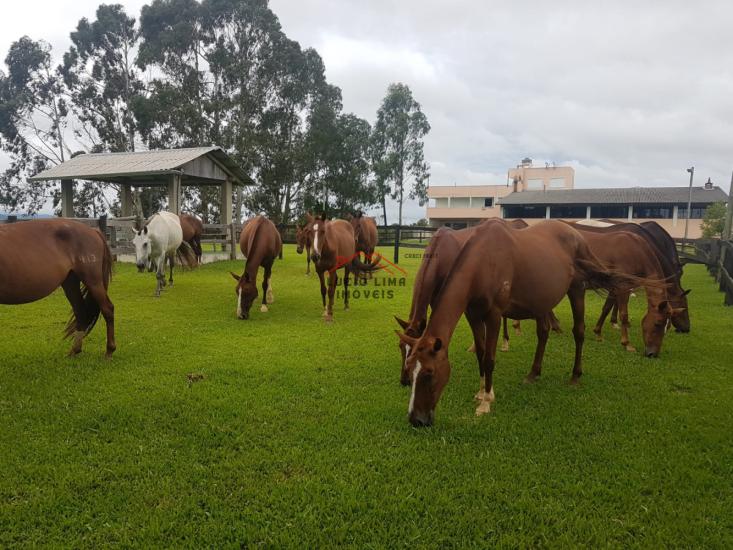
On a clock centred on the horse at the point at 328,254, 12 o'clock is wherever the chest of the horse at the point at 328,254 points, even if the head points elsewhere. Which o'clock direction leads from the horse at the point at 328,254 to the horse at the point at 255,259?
the horse at the point at 255,259 is roughly at 2 o'clock from the horse at the point at 328,254.

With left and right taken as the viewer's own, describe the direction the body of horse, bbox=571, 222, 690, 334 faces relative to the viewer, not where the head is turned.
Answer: facing to the right of the viewer

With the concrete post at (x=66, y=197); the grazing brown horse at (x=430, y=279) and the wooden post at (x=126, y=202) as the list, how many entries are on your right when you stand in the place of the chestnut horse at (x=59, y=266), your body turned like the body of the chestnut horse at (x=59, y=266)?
2

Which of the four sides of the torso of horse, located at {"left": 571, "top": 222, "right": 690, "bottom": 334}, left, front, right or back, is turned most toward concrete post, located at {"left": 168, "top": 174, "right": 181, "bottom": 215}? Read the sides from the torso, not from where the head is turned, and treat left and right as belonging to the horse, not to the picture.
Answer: back

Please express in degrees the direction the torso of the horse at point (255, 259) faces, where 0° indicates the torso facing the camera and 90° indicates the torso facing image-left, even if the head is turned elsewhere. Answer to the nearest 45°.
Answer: approximately 0°

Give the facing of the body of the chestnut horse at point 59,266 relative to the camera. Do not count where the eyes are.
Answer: to the viewer's left

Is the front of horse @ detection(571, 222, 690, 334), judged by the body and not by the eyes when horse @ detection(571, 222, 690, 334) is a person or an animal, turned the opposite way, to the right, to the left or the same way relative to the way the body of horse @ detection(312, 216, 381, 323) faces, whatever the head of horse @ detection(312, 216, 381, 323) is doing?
to the left

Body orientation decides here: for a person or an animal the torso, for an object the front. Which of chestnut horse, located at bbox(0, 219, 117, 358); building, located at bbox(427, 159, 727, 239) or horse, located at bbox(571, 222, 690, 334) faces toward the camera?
the building

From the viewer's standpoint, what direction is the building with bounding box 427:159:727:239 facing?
toward the camera

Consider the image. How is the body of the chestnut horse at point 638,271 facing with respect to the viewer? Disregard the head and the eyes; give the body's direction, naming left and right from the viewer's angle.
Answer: facing the viewer and to the right of the viewer

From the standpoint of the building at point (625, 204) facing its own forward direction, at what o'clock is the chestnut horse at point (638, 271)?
The chestnut horse is roughly at 12 o'clock from the building.

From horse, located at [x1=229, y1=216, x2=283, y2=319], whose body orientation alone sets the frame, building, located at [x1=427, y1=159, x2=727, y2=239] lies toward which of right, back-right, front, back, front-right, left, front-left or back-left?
back-left
